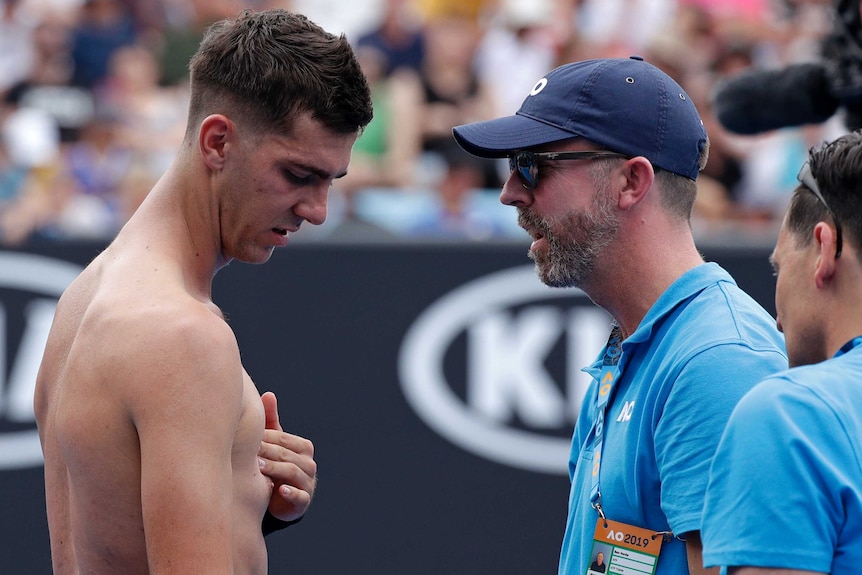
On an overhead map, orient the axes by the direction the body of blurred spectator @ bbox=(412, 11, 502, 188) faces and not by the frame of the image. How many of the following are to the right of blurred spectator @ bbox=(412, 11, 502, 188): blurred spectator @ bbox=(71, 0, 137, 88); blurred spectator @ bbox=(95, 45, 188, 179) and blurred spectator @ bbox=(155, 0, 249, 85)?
3

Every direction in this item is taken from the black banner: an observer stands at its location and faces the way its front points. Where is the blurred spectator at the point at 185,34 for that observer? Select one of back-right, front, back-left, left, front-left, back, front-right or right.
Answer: back-right

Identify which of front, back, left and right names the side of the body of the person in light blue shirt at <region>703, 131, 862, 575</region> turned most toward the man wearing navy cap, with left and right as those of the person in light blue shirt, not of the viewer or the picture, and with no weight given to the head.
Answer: front

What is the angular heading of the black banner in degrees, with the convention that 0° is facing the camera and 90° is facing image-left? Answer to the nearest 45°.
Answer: approximately 0°

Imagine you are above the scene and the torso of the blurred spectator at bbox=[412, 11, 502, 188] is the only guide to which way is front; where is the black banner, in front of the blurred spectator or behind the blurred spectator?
in front

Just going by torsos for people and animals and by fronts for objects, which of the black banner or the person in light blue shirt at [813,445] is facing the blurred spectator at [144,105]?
the person in light blue shirt

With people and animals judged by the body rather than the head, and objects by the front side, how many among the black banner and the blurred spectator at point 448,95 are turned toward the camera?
2

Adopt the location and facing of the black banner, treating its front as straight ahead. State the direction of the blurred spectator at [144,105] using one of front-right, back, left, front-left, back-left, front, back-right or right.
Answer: back-right

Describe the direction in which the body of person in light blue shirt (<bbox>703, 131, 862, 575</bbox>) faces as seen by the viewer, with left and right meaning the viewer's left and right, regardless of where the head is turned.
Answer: facing away from the viewer and to the left of the viewer

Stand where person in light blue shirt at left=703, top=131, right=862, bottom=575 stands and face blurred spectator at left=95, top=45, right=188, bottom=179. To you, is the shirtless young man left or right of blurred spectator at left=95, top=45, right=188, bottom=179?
left

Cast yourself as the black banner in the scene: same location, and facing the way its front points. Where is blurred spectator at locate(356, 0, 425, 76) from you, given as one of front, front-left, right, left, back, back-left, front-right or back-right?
back

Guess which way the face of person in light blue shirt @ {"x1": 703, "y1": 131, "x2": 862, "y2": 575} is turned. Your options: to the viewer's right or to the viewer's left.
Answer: to the viewer's left

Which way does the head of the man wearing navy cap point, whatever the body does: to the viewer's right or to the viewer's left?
to the viewer's left

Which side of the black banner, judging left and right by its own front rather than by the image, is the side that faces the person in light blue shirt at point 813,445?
front

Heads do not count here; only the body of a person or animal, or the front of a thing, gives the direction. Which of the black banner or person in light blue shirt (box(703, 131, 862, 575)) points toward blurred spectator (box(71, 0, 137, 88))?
the person in light blue shirt
